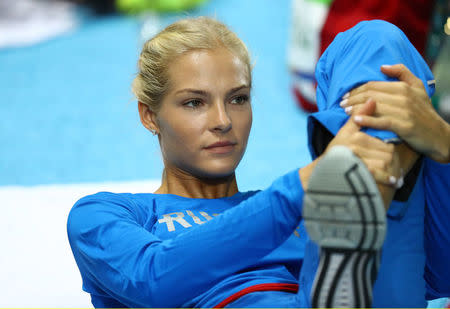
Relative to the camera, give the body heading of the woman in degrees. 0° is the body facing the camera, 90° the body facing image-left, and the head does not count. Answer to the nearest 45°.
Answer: approximately 315°
